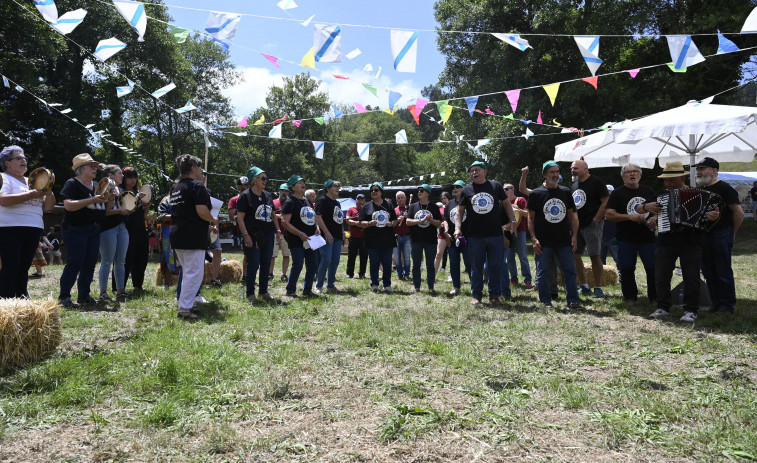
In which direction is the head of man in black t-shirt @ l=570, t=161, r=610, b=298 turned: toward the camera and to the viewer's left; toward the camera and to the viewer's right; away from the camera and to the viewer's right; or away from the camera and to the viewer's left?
toward the camera and to the viewer's left

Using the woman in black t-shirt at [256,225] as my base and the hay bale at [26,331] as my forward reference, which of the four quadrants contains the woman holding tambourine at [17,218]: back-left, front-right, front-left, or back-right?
front-right

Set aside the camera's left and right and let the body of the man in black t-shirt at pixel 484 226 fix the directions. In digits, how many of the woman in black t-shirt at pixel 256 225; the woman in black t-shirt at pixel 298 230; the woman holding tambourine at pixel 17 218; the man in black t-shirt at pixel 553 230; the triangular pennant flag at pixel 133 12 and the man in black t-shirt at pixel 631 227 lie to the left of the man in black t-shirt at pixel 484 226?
2

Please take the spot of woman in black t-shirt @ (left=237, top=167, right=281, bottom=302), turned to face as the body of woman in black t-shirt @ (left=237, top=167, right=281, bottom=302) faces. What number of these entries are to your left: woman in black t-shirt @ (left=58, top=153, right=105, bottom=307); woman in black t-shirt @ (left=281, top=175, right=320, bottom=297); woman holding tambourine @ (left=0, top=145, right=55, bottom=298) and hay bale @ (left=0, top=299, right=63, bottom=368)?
1

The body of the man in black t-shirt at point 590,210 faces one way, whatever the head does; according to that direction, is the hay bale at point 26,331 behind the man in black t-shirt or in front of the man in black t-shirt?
in front

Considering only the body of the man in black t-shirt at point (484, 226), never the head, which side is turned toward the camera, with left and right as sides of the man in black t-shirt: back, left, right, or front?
front

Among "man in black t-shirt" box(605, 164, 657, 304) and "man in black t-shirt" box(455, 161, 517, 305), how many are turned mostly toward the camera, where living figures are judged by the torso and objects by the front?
2

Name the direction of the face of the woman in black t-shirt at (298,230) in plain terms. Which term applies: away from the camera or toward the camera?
toward the camera

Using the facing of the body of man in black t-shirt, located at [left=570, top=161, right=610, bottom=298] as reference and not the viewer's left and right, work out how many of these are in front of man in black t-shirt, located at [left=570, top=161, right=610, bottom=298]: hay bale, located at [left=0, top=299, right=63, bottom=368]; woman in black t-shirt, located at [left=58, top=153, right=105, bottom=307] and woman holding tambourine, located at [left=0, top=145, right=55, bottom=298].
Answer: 3

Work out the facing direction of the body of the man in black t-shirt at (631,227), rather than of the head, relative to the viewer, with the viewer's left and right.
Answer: facing the viewer

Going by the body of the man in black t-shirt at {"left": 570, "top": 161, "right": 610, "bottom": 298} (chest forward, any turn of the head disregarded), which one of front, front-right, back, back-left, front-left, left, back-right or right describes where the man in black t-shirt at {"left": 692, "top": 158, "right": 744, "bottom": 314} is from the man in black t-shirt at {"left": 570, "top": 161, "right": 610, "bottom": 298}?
left

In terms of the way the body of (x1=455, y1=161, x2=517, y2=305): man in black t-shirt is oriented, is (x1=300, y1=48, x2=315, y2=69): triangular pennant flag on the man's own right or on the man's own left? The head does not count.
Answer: on the man's own right

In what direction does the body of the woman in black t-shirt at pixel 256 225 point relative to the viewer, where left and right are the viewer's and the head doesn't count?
facing the viewer and to the right of the viewer

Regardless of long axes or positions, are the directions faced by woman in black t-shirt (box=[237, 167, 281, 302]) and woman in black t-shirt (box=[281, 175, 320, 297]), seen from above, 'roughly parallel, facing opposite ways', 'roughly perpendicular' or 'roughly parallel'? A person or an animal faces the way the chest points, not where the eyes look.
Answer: roughly parallel

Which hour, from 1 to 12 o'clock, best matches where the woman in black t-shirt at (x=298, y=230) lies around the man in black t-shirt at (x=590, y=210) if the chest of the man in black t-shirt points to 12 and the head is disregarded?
The woman in black t-shirt is roughly at 1 o'clock from the man in black t-shirt.

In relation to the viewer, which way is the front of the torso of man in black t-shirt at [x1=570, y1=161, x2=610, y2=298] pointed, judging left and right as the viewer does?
facing the viewer and to the left of the viewer

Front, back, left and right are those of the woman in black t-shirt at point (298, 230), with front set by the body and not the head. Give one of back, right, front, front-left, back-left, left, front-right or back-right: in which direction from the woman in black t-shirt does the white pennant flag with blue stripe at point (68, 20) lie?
back-right
